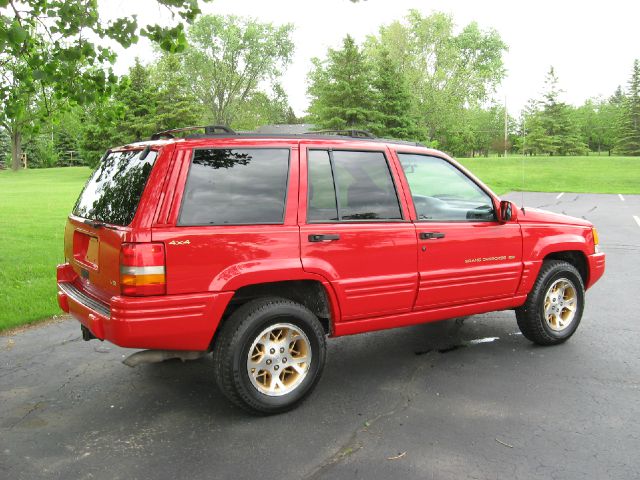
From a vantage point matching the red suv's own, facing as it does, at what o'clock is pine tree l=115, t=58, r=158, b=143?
The pine tree is roughly at 10 o'clock from the red suv.

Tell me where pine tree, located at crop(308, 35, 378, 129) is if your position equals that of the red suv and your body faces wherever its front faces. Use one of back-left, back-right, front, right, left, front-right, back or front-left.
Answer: front-left

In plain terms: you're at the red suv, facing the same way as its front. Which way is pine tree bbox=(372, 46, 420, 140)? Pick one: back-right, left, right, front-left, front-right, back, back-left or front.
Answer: front-left

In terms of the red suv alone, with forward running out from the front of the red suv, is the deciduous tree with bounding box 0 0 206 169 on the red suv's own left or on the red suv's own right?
on the red suv's own left

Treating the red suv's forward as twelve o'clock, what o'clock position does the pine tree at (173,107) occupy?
The pine tree is roughly at 10 o'clock from the red suv.

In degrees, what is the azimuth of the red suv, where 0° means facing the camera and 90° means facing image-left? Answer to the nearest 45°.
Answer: approximately 225°
